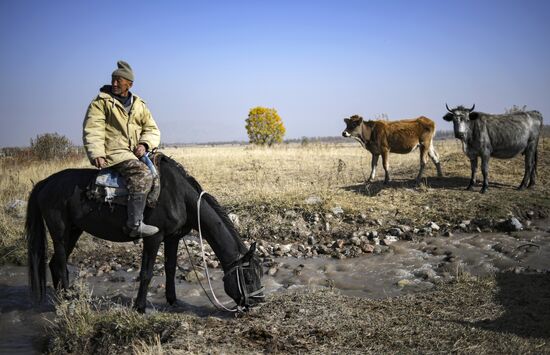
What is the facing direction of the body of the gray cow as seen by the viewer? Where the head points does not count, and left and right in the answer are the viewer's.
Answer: facing the viewer and to the left of the viewer

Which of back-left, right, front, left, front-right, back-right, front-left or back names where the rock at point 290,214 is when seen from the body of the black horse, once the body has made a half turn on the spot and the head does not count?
back-right

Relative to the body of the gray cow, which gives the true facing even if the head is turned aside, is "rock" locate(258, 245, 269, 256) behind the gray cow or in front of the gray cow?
in front

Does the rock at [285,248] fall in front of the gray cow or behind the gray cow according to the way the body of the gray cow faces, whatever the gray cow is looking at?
in front

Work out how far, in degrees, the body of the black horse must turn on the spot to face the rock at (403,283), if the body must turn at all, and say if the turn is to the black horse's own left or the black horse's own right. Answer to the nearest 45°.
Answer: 0° — it already faces it

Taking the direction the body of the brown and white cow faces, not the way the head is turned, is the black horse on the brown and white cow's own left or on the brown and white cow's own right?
on the brown and white cow's own left

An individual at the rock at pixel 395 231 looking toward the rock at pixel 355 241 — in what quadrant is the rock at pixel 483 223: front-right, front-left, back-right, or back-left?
back-left

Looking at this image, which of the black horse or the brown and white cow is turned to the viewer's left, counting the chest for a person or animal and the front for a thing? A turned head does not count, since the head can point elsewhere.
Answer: the brown and white cow

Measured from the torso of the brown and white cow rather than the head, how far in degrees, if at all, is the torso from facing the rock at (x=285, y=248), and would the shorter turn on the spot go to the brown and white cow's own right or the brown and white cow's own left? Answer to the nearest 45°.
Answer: approximately 90° to the brown and white cow's own left

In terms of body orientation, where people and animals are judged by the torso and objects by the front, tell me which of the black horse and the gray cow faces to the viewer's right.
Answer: the black horse

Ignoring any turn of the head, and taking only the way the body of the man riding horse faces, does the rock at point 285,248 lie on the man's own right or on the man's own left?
on the man's own left

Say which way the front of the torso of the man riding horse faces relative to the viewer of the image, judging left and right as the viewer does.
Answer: facing the viewer and to the right of the viewer

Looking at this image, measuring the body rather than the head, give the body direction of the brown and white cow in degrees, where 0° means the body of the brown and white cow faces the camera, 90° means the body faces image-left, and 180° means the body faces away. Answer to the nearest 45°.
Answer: approximately 90°

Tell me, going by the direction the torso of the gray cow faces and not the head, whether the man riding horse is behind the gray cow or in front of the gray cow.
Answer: in front

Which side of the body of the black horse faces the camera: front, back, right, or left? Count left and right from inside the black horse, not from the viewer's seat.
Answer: right
